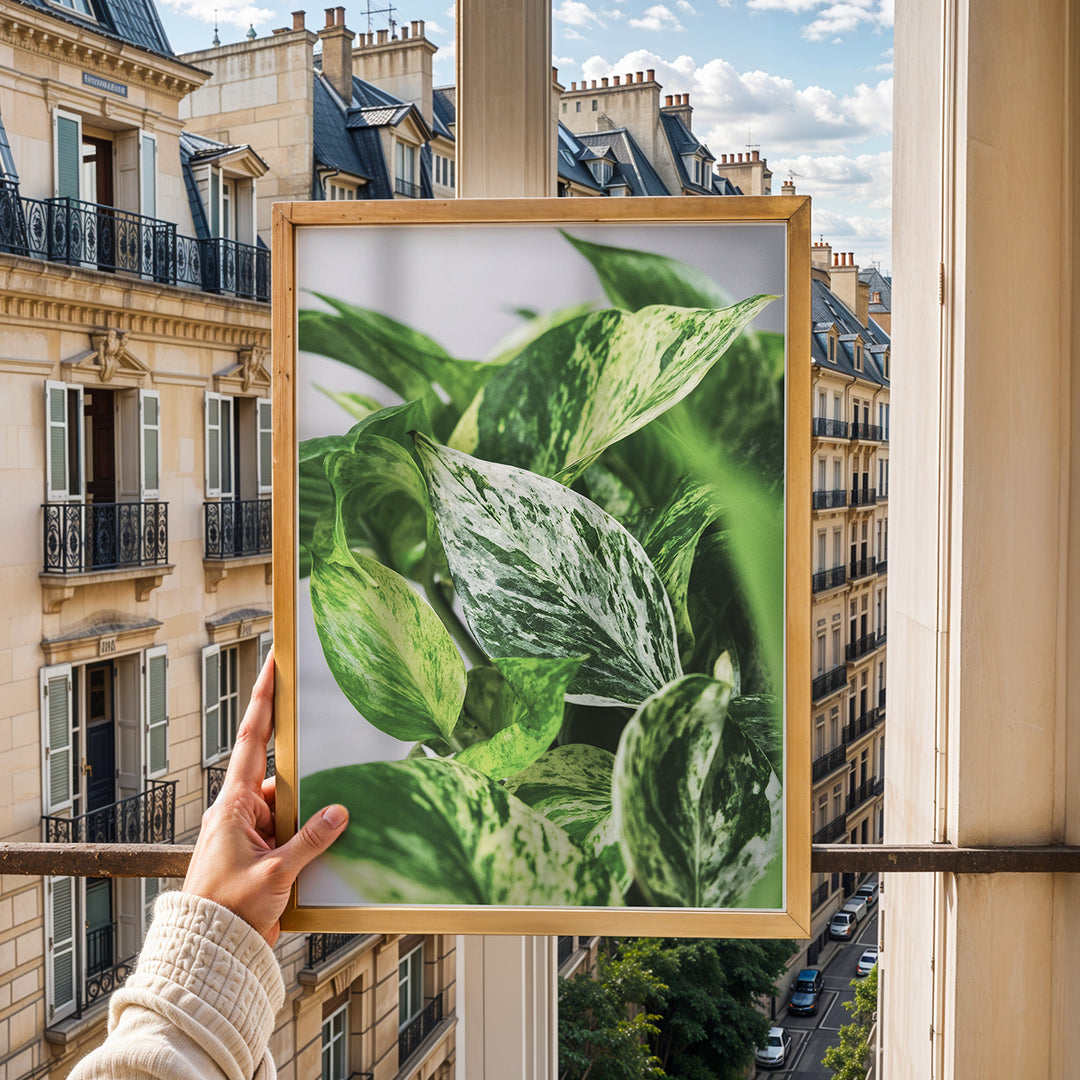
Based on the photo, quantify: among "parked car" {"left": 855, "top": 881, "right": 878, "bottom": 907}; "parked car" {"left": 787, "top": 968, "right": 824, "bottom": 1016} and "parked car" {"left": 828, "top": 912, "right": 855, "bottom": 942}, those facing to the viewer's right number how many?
0
